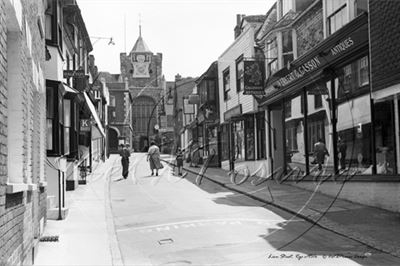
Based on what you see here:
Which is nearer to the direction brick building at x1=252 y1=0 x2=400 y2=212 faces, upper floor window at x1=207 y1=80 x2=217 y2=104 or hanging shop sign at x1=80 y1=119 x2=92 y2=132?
the hanging shop sign

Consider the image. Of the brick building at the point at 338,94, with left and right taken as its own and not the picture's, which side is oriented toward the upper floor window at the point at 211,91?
right

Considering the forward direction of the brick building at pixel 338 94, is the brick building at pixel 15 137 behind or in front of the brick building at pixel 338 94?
in front

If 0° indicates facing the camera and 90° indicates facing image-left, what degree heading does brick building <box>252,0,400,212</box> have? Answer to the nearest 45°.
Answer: approximately 45°

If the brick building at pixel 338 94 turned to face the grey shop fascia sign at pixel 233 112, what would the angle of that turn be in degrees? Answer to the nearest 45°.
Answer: approximately 90° to its right
